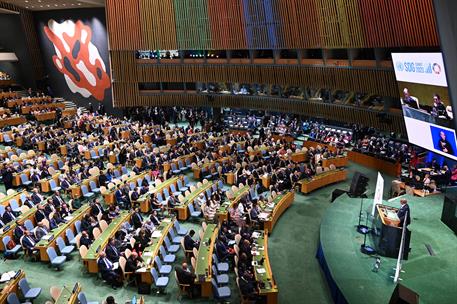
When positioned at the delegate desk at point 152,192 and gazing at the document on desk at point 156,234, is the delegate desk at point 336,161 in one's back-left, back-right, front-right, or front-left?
back-left

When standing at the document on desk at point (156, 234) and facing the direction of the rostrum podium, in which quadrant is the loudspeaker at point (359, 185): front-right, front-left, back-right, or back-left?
front-left

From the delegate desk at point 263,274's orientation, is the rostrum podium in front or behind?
in front

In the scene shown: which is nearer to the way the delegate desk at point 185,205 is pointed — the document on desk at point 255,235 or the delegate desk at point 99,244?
the document on desk

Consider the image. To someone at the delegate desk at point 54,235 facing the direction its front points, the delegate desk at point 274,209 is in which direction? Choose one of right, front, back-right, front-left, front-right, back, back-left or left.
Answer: front-left

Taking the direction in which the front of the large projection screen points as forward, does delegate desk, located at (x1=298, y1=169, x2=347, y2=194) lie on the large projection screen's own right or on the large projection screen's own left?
on the large projection screen's own right

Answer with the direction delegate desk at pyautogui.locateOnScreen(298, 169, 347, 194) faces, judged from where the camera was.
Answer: facing the viewer and to the right of the viewer

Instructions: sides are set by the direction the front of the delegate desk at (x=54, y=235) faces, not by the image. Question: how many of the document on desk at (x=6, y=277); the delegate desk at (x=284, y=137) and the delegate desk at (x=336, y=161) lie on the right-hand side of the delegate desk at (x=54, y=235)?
1

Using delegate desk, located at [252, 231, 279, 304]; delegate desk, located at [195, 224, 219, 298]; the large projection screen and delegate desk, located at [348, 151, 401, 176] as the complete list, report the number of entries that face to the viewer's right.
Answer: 2

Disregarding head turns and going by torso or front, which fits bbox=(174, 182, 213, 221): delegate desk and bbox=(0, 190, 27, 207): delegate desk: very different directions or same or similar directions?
same or similar directions

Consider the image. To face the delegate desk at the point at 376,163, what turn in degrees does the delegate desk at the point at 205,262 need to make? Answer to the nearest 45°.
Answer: approximately 45° to its left

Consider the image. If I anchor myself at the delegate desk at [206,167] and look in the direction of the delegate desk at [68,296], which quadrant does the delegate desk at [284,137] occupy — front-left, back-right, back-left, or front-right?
back-left

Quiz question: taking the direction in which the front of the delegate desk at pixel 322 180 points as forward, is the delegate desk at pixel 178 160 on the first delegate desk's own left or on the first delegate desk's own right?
on the first delegate desk's own right

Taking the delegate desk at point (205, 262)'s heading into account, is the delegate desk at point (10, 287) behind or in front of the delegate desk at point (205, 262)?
behind

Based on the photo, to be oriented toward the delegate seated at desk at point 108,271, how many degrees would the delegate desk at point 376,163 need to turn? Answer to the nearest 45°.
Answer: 0° — it already faces them

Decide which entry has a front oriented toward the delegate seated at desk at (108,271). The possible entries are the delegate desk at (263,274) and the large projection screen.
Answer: the large projection screen

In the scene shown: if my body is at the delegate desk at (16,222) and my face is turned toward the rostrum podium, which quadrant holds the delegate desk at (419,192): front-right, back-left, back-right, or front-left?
front-left
